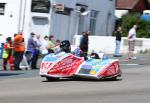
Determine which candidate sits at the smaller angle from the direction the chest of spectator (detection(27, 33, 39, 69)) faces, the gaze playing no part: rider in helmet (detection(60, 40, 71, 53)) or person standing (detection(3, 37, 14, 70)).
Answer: the rider in helmet

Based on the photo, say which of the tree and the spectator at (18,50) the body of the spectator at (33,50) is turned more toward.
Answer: the tree

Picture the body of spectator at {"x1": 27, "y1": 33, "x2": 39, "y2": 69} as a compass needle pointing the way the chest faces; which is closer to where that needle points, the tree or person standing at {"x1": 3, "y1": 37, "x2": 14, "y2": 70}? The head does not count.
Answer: the tree

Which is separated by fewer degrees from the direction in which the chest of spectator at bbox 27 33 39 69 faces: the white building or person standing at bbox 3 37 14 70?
the white building

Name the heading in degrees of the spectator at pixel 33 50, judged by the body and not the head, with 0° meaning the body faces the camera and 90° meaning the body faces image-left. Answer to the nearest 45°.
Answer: approximately 270°

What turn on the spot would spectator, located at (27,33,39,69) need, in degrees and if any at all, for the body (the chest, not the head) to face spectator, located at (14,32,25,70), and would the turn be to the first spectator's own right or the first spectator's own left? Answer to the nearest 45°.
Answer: approximately 135° to the first spectator's own right

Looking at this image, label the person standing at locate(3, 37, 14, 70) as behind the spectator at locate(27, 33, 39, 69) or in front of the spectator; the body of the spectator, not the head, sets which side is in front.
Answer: behind

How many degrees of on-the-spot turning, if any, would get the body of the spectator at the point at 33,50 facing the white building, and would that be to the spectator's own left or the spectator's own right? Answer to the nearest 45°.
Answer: approximately 90° to the spectator's own left
